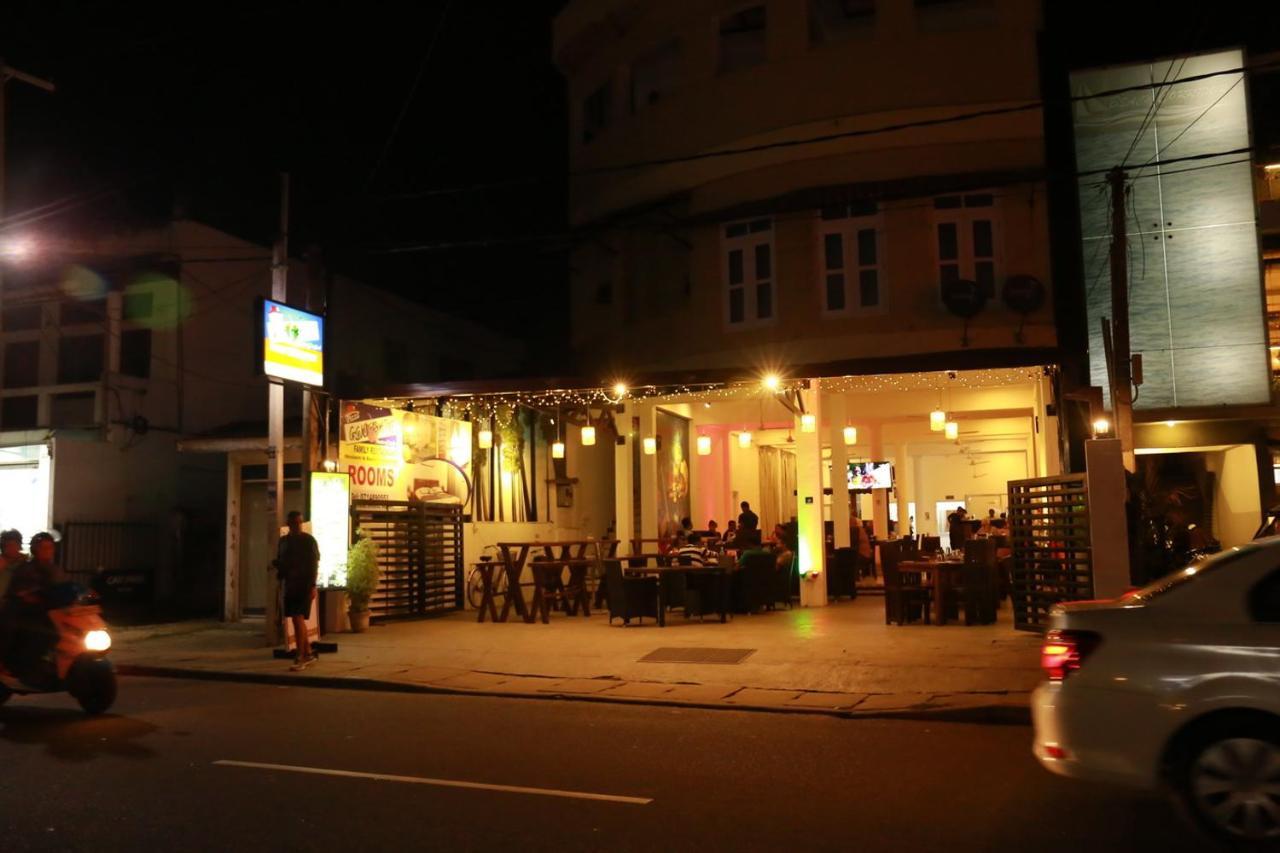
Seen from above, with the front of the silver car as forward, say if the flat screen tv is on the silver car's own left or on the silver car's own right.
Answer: on the silver car's own left

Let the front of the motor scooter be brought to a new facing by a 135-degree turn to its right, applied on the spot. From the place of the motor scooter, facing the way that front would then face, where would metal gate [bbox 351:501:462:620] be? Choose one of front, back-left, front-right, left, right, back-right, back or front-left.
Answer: back-right

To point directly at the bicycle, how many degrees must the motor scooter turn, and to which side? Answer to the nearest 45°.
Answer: approximately 90° to its left

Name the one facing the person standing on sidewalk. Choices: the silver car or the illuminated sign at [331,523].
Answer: the illuminated sign

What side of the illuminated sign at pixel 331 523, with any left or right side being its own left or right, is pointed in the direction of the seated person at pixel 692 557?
left

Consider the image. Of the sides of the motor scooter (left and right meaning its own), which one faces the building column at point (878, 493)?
left

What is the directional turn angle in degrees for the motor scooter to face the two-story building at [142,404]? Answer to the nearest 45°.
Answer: approximately 135° to its left

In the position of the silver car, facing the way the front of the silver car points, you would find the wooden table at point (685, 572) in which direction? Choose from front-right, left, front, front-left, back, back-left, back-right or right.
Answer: back-left

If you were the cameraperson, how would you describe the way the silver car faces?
facing to the right of the viewer

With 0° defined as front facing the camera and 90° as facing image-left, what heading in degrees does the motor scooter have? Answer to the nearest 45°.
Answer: approximately 315°

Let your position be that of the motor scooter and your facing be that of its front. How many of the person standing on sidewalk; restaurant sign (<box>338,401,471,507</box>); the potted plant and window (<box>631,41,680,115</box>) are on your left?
4

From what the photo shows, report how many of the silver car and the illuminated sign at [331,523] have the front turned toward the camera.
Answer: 1
